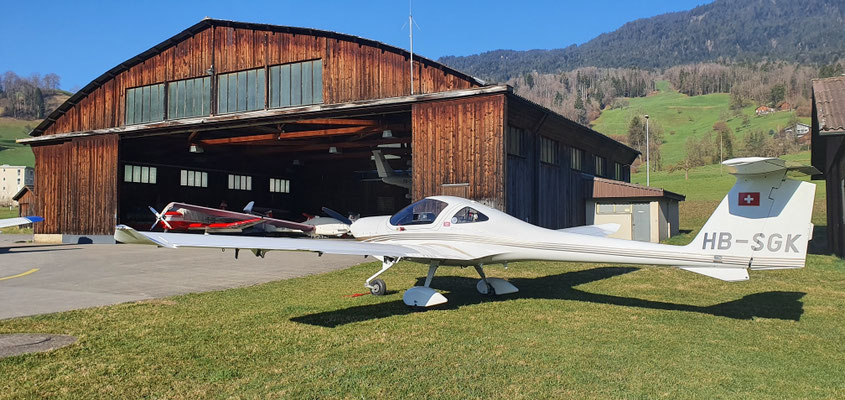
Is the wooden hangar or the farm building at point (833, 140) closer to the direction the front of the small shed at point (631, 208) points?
the wooden hangar

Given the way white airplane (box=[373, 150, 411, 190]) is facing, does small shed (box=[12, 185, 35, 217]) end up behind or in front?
behind

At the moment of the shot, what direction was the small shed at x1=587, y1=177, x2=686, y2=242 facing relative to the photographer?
facing the viewer and to the left of the viewer

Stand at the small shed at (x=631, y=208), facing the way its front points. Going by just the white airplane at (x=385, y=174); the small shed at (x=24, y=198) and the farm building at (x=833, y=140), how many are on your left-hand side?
1

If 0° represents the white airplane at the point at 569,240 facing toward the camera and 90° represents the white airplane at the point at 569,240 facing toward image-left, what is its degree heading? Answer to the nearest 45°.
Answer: approximately 135°

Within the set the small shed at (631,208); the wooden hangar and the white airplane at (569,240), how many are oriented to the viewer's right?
0

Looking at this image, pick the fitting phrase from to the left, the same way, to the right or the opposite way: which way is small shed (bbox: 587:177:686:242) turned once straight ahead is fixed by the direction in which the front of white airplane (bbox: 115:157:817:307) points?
to the left

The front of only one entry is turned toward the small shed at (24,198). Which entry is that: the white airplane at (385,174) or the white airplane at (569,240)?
the white airplane at (569,240)

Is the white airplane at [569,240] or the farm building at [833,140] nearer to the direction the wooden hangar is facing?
the white airplane

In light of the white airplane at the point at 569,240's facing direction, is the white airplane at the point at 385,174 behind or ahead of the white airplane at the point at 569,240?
ahead

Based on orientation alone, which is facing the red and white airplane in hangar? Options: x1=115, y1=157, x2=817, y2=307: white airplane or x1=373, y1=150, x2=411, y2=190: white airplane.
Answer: x1=115, y1=157, x2=817, y2=307: white airplane

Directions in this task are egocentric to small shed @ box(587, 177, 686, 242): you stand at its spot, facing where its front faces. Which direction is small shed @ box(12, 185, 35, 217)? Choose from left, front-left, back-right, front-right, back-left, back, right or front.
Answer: front-right

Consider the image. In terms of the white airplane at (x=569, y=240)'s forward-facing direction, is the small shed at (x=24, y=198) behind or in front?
in front
